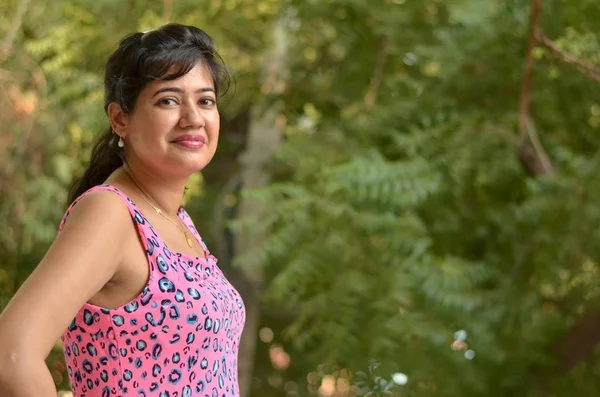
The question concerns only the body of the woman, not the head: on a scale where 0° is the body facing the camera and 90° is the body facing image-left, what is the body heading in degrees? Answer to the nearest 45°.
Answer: approximately 315°
